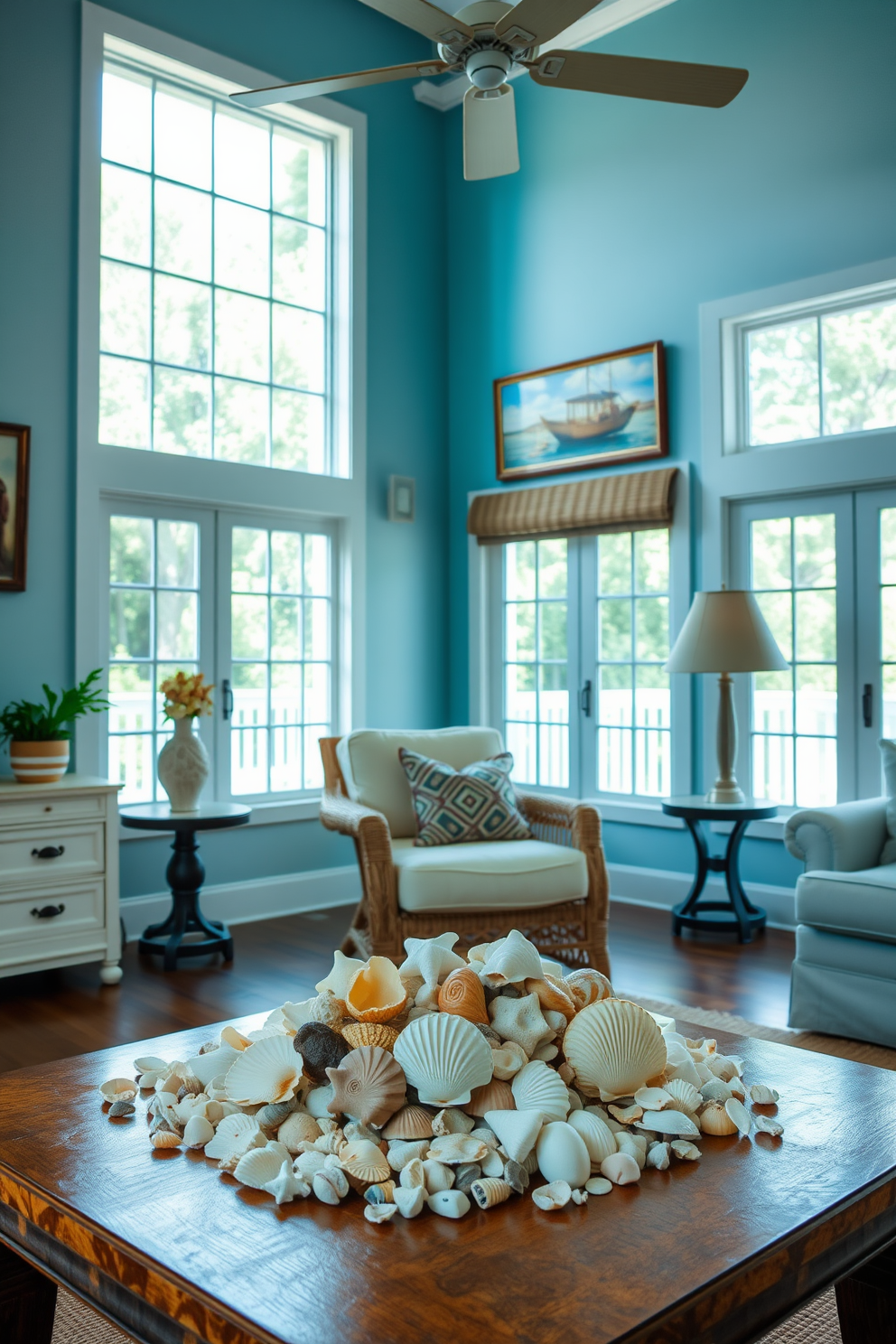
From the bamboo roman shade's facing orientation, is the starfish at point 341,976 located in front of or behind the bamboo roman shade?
in front

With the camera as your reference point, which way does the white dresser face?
facing the viewer and to the right of the viewer

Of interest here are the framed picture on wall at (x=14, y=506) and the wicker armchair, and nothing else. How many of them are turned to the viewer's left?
0

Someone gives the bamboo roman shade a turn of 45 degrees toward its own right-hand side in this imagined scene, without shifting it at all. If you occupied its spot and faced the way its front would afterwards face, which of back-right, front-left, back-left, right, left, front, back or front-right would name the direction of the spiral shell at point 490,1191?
left

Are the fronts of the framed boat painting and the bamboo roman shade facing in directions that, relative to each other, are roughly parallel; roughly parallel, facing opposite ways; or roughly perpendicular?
roughly parallel

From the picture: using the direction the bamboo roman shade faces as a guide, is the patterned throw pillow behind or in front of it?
in front

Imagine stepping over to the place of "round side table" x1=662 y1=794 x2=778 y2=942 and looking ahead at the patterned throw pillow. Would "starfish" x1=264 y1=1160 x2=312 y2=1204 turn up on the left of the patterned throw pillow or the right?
left

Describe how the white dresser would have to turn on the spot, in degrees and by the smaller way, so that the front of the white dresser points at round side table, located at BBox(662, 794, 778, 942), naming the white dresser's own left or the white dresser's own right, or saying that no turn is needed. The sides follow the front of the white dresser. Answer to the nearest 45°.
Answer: approximately 45° to the white dresser's own left

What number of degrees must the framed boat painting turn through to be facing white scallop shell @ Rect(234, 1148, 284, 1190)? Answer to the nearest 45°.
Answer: approximately 45° to its left

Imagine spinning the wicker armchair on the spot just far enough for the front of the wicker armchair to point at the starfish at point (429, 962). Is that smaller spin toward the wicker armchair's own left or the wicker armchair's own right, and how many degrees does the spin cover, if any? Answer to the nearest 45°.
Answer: approximately 45° to the wicker armchair's own right

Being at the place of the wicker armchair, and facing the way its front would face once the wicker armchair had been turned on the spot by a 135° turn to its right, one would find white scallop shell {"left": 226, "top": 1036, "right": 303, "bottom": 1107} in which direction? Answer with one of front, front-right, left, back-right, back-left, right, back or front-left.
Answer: left

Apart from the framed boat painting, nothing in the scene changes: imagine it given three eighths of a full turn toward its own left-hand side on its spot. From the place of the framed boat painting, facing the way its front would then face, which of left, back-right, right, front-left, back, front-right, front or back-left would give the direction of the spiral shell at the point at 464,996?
right

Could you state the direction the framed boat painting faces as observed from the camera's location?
facing the viewer and to the left of the viewer
